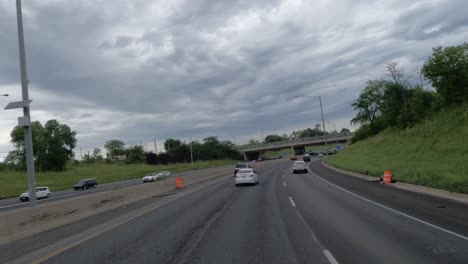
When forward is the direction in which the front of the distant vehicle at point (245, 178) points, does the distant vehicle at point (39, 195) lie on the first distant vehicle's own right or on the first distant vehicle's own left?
on the first distant vehicle's own left

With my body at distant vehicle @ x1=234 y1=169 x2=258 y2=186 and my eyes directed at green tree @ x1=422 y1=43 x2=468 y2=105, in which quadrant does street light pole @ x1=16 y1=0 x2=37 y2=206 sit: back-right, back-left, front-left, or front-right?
back-right

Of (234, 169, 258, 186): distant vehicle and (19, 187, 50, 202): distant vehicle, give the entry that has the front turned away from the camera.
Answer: (234, 169, 258, 186): distant vehicle

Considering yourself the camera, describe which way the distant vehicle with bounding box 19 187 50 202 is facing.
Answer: facing the viewer and to the left of the viewer

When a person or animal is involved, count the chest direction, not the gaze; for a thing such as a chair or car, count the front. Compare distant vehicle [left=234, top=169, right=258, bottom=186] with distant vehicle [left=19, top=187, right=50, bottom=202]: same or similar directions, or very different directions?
very different directions

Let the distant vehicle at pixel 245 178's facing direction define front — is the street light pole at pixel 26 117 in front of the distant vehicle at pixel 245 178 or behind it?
behind

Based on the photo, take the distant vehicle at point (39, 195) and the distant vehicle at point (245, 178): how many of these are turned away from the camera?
1

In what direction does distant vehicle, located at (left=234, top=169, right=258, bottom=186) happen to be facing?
away from the camera

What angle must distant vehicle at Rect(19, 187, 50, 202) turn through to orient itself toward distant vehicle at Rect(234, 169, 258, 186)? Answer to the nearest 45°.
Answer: approximately 90° to its left

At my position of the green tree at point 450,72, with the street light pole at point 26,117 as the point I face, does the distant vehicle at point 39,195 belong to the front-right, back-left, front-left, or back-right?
front-right

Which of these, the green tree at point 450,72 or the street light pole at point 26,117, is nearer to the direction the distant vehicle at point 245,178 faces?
the green tree

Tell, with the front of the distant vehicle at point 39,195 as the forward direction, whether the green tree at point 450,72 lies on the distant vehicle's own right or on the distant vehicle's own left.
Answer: on the distant vehicle's own left

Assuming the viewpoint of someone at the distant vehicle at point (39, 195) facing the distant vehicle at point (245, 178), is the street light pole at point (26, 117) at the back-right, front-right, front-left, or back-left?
front-right

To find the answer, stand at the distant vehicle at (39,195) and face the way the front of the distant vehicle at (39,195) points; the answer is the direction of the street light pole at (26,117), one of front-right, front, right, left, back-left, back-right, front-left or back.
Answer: front-left
